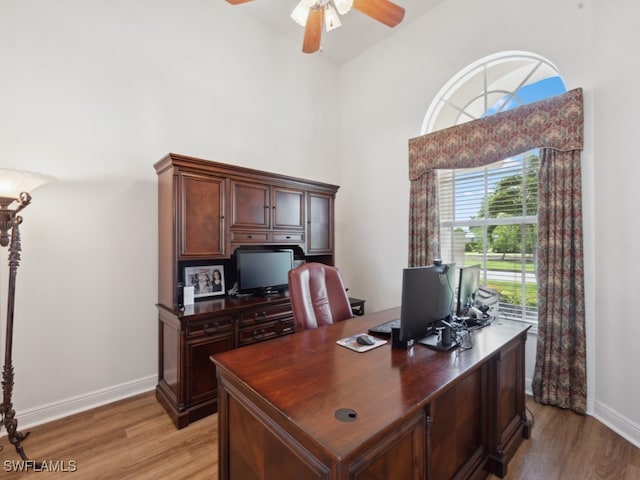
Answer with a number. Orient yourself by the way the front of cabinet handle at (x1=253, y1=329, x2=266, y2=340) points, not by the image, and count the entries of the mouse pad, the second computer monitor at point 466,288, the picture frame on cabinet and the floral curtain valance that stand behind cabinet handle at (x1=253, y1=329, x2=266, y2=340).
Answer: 1

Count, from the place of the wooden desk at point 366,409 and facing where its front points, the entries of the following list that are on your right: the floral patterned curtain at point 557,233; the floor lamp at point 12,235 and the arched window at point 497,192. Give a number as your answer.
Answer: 2

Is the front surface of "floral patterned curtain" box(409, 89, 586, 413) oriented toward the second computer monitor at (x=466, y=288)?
yes

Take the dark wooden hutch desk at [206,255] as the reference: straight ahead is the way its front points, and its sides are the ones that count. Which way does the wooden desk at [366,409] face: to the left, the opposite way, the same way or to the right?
the opposite way

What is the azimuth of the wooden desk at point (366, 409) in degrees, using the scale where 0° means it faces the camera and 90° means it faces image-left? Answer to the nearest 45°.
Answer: approximately 135°

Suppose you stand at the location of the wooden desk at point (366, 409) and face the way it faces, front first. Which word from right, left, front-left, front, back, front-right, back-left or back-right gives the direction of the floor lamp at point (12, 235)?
front-left

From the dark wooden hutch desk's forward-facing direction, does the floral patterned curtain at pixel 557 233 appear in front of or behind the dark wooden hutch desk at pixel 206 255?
in front

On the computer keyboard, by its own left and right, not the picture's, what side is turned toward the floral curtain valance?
right

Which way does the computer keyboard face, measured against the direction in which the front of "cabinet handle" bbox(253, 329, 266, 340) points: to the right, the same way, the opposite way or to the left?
the opposite way

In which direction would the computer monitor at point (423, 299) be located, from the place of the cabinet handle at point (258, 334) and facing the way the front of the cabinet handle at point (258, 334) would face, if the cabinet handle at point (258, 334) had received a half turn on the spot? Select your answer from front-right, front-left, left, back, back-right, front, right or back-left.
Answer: back

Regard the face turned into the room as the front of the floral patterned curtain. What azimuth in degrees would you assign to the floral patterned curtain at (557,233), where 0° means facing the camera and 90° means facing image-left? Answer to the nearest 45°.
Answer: approximately 45°

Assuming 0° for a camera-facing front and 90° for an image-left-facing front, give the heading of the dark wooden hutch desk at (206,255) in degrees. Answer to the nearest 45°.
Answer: approximately 315°

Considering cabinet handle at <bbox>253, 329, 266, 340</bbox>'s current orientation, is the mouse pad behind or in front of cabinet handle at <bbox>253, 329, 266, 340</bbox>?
in front

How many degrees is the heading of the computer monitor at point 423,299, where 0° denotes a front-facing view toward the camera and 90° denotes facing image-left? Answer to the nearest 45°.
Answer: approximately 135°

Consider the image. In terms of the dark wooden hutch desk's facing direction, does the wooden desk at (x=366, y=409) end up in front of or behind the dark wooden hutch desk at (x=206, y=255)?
in front
